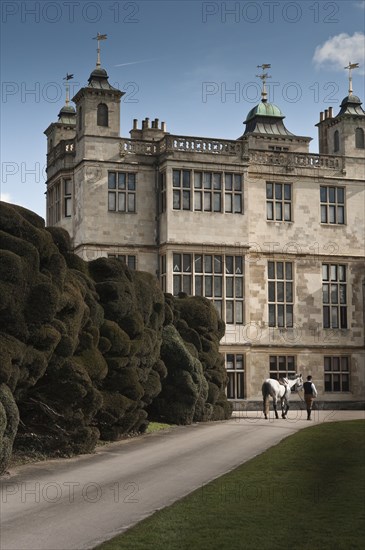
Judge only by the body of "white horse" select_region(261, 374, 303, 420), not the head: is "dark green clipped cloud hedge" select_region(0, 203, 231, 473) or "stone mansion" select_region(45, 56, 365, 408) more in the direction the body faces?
the stone mansion

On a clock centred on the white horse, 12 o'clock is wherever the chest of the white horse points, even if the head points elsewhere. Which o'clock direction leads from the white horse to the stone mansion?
The stone mansion is roughly at 10 o'clock from the white horse.

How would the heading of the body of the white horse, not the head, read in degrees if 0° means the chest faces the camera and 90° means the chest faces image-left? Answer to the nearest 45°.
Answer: approximately 225°

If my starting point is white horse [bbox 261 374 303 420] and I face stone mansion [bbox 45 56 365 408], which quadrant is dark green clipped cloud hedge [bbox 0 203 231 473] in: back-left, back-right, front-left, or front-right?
back-left

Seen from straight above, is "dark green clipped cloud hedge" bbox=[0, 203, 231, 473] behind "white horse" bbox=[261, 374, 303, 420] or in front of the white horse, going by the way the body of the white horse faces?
behind
